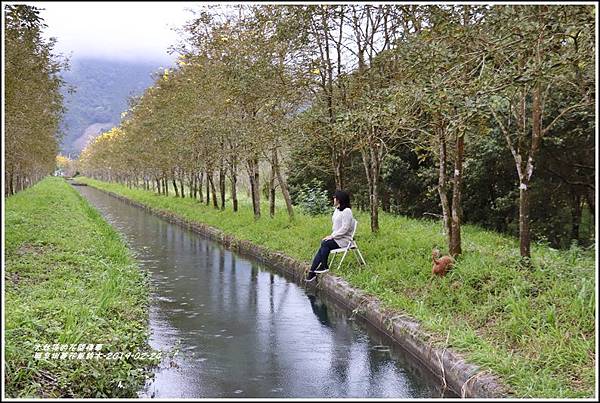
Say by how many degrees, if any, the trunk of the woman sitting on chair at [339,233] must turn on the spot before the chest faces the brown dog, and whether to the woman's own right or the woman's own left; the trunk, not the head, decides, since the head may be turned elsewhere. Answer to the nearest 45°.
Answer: approximately 135° to the woman's own left

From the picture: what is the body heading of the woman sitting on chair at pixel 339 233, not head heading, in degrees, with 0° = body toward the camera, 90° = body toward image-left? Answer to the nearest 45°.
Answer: approximately 90°
